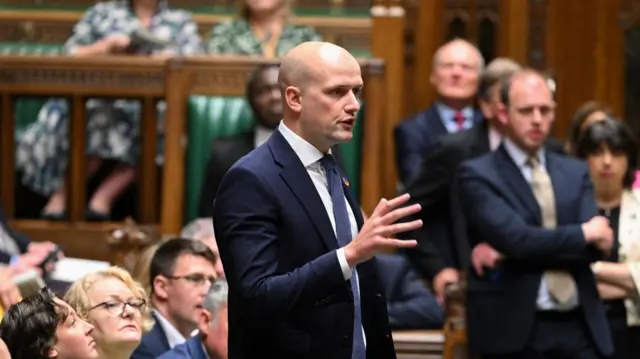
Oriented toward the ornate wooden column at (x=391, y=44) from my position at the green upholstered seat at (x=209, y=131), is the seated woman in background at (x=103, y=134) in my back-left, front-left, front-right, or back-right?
back-left

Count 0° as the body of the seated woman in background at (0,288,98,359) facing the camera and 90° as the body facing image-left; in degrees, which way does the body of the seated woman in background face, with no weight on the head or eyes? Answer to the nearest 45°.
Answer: approximately 270°

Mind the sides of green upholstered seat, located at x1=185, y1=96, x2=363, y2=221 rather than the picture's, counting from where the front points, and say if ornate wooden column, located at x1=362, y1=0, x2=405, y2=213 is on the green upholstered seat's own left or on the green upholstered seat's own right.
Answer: on the green upholstered seat's own left

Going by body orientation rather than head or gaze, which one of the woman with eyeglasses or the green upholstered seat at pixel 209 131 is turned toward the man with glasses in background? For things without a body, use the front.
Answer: the green upholstered seat

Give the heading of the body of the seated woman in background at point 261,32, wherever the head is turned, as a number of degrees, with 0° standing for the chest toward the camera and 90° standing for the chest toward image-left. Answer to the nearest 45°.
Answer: approximately 0°

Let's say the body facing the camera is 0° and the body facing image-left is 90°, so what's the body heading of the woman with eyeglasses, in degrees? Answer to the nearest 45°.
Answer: approximately 315°
